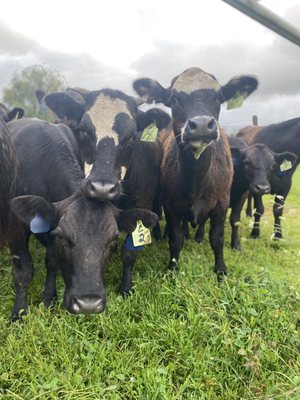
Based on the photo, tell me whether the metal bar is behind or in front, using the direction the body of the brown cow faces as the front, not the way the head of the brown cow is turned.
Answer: in front

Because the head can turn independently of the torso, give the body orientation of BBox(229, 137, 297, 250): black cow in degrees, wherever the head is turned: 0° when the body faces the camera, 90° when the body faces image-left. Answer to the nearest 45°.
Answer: approximately 315°

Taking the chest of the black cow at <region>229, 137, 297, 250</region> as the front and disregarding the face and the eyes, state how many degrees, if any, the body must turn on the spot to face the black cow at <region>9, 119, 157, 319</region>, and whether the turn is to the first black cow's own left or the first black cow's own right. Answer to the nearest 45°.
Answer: approximately 90° to the first black cow's own right

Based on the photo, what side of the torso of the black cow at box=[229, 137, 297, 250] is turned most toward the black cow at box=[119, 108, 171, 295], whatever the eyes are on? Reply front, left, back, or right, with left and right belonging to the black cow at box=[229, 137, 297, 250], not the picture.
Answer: right

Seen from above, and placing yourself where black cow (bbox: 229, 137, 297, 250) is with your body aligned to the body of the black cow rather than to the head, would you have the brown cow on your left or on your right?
on your right

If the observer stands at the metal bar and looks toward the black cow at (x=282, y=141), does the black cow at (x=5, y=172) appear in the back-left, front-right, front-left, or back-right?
front-left

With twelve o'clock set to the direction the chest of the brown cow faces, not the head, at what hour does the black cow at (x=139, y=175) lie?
The black cow is roughly at 3 o'clock from the brown cow.

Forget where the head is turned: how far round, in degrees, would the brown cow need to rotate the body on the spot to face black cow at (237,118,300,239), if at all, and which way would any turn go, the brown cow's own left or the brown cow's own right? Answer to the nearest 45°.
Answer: approximately 135° to the brown cow's own left

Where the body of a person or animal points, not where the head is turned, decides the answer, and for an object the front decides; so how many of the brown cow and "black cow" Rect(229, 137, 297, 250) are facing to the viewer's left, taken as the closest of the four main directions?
0

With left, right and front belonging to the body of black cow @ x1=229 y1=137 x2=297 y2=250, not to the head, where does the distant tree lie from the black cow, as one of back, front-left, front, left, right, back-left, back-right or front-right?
back

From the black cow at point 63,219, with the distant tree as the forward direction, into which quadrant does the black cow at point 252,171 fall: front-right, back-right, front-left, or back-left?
front-right

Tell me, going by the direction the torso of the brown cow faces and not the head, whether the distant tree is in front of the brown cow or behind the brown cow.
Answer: behind

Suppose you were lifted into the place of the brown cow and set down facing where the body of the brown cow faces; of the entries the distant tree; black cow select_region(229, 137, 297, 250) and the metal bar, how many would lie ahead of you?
1

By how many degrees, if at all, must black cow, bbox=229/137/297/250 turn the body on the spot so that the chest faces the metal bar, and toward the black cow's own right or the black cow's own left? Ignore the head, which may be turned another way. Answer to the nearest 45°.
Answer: approximately 45° to the black cow's own right

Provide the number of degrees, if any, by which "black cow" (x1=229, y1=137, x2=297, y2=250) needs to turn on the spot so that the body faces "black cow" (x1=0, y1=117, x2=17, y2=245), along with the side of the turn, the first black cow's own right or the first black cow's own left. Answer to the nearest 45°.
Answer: approximately 90° to the first black cow's own right

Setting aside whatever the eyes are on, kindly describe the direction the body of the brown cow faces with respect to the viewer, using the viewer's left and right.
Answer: facing the viewer

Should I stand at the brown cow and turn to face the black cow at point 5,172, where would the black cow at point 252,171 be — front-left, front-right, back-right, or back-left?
back-right
